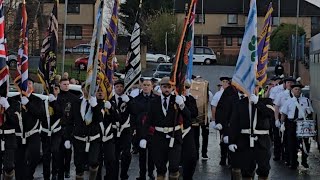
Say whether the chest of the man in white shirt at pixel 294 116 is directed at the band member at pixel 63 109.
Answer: no

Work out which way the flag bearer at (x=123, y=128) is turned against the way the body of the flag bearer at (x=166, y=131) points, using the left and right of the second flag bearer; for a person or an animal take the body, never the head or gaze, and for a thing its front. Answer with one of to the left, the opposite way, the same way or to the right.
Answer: the same way

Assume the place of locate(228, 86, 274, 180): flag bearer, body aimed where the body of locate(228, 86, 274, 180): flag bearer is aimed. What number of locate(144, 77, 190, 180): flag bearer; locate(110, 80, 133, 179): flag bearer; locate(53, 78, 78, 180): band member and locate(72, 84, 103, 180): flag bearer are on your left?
0

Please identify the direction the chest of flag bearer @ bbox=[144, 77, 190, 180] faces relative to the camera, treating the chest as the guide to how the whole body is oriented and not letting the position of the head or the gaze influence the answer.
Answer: toward the camera

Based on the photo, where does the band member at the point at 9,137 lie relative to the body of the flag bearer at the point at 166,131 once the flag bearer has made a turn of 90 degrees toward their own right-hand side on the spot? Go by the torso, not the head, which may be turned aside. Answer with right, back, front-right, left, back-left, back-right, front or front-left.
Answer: front

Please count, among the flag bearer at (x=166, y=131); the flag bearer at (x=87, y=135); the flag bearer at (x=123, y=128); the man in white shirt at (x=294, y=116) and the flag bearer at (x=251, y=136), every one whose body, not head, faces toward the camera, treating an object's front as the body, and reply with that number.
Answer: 5

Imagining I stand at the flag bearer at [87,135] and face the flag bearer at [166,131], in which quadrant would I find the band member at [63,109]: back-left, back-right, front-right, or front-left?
back-left

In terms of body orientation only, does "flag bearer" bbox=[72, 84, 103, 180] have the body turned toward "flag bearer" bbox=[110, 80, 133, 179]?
no

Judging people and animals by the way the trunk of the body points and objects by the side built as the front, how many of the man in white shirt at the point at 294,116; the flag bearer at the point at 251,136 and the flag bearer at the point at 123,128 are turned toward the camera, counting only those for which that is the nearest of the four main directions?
3

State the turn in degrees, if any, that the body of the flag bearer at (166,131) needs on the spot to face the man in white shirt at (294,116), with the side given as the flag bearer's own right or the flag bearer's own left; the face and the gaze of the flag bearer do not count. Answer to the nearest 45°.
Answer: approximately 135° to the flag bearer's own left

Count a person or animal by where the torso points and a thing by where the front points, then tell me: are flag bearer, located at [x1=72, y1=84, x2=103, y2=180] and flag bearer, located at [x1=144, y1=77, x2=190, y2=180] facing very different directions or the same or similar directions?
same or similar directions

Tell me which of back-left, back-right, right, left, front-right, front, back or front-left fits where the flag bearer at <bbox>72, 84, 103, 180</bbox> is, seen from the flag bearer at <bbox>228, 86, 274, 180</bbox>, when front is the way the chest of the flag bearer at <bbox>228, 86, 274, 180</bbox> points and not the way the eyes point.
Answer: right

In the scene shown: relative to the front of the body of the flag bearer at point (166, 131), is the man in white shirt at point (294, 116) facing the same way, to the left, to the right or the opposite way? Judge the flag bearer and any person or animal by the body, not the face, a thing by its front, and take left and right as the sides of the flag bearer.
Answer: the same way

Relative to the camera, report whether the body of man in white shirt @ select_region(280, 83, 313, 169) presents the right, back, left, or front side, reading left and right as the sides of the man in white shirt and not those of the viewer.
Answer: front

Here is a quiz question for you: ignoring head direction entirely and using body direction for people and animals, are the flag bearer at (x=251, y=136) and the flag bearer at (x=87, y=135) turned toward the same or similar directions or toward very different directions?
same or similar directions

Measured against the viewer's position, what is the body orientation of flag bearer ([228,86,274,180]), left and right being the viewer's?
facing the viewer

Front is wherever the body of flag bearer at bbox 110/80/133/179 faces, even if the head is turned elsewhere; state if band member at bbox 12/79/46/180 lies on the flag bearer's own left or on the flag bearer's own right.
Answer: on the flag bearer's own right

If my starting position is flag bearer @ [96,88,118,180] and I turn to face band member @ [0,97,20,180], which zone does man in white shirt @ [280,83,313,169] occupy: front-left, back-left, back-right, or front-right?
back-right
